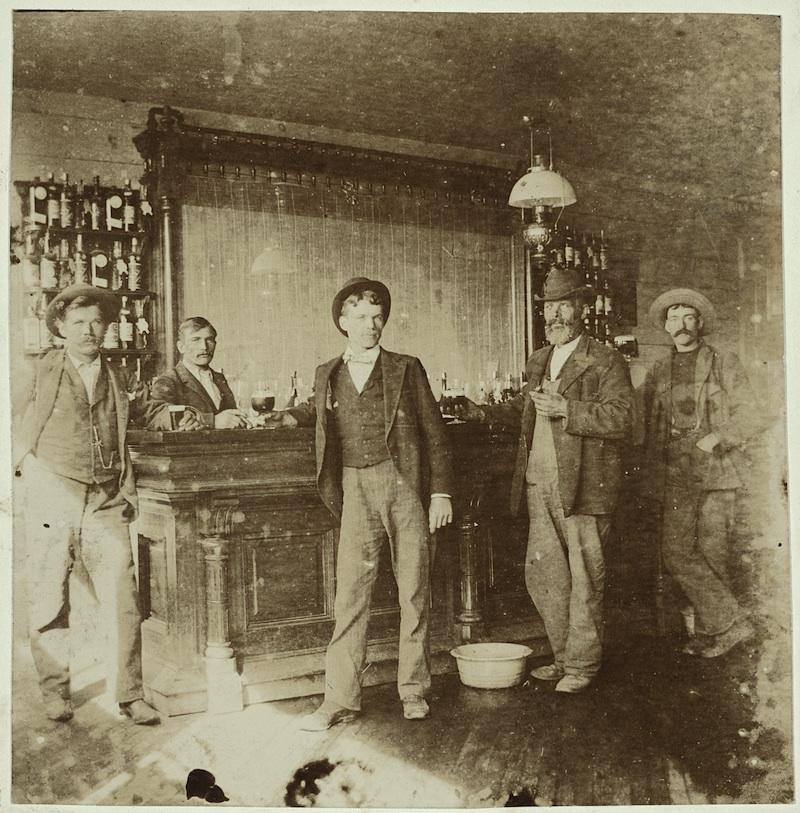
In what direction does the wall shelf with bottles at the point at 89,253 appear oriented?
toward the camera

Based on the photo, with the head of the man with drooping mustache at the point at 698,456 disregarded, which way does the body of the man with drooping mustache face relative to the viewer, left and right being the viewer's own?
facing the viewer

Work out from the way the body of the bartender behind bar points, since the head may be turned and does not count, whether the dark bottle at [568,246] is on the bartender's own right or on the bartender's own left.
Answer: on the bartender's own left

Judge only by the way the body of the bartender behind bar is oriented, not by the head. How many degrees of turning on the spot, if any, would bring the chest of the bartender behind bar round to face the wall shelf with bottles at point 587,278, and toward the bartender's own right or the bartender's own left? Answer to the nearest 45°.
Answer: approximately 45° to the bartender's own left

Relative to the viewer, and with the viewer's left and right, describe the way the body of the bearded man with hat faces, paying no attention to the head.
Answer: facing the viewer and to the left of the viewer

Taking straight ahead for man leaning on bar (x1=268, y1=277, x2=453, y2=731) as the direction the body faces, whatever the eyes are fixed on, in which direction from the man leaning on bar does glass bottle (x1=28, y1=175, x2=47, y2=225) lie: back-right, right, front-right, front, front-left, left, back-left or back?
right

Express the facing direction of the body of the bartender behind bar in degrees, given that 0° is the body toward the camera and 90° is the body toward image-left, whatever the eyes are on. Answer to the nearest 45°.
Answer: approximately 315°

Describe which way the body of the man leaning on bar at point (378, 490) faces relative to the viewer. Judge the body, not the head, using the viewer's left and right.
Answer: facing the viewer
